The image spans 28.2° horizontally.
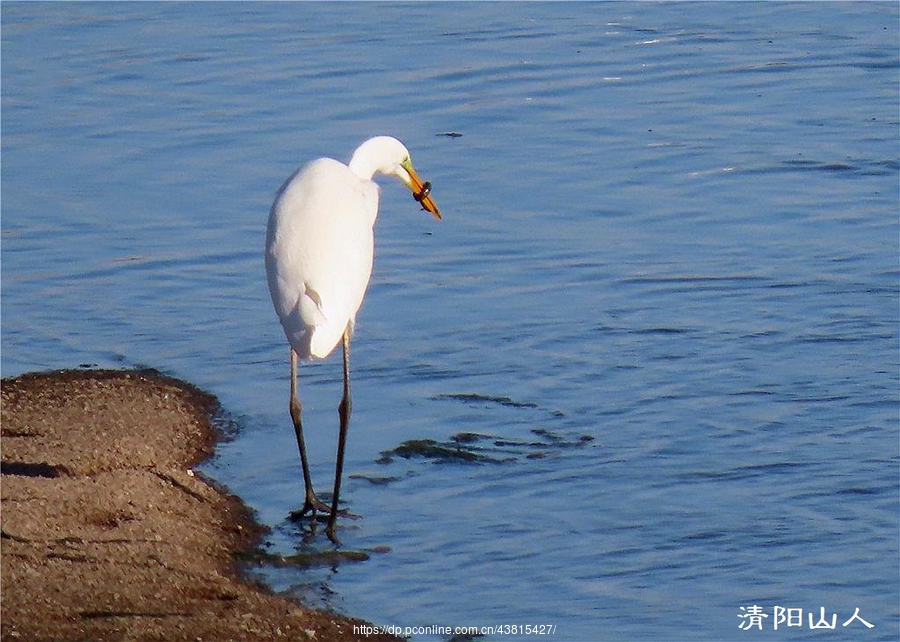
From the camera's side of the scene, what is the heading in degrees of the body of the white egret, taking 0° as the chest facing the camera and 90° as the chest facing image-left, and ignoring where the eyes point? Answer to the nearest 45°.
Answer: approximately 225°
